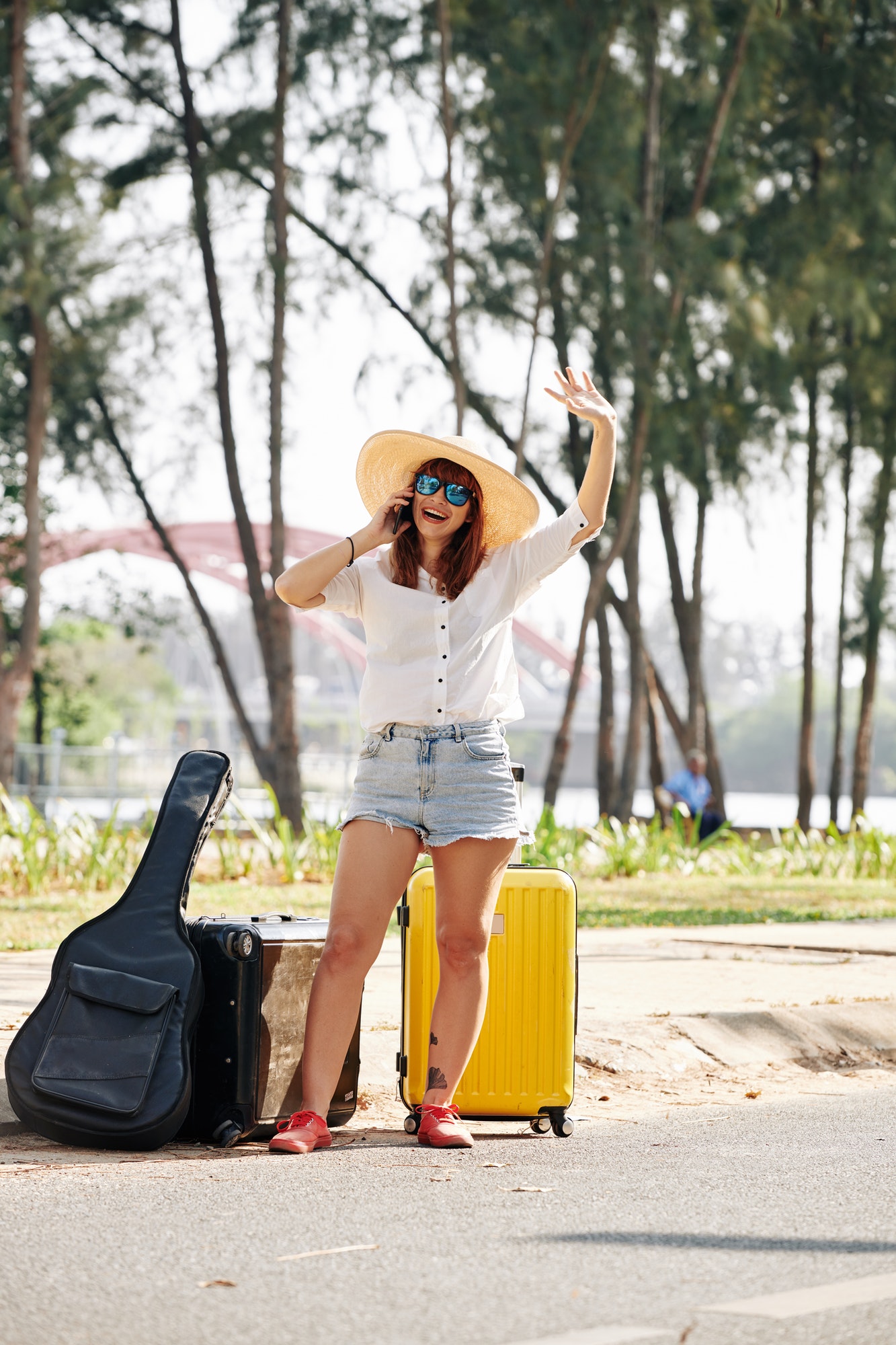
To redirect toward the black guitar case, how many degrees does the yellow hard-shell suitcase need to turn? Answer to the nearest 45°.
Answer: approximately 45° to its right

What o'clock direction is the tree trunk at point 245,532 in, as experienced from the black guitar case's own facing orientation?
The tree trunk is roughly at 6 o'clock from the black guitar case.

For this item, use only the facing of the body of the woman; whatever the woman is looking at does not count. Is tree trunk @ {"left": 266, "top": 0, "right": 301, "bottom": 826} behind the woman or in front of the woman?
behind

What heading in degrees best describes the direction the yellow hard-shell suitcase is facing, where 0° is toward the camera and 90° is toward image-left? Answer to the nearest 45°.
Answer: approximately 0°

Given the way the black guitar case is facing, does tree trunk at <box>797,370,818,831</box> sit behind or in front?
behind

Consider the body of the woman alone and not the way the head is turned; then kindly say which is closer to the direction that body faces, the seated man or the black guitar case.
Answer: the black guitar case

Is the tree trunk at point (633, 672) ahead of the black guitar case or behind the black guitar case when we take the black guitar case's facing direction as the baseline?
behind

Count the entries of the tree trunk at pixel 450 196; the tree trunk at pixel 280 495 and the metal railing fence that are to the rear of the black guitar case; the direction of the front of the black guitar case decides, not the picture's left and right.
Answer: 3

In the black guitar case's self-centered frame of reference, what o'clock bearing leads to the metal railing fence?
The metal railing fence is roughly at 6 o'clock from the black guitar case.
